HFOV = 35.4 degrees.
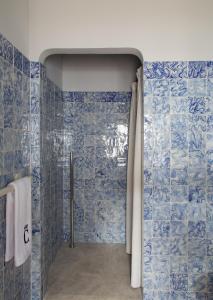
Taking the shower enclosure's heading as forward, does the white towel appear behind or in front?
in front

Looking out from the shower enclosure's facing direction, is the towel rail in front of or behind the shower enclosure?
in front

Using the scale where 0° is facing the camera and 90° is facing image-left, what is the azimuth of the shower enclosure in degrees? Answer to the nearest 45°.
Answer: approximately 0°
